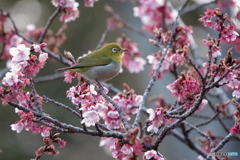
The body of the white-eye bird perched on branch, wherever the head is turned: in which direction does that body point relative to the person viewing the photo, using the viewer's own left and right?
facing to the right of the viewer

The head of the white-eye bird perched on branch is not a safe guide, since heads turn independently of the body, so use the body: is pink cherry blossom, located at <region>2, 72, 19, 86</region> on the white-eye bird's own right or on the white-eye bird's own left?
on the white-eye bird's own right
